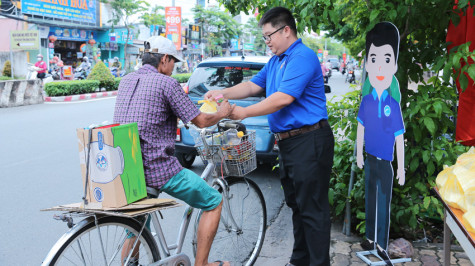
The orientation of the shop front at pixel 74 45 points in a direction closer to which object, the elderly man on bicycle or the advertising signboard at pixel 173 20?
the elderly man on bicycle

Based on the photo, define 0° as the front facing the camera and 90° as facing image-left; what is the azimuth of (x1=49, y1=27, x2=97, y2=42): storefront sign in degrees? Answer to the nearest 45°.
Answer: approximately 0°

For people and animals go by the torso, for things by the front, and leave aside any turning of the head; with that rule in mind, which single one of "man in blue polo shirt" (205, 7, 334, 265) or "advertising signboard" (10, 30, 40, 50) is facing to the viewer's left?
the man in blue polo shirt

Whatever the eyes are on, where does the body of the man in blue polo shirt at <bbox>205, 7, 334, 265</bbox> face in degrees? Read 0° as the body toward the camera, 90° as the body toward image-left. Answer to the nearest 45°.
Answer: approximately 90°

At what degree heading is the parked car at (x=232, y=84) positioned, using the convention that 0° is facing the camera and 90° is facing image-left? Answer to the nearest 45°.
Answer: approximately 180°

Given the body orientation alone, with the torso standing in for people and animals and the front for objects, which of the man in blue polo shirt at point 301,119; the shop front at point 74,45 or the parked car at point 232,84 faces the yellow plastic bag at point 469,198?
the shop front

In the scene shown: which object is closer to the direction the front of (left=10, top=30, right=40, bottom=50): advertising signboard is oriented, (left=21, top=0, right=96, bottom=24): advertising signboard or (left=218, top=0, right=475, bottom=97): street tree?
the street tree

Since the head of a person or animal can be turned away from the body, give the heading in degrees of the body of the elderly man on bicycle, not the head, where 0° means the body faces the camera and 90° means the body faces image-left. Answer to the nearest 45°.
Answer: approximately 225°

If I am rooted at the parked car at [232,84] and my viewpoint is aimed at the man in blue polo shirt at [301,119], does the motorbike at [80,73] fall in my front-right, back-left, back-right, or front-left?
back-right

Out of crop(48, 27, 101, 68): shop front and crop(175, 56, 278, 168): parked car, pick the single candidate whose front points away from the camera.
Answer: the parked car

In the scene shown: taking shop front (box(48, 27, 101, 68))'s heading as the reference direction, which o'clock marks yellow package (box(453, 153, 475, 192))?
The yellow package is roughly at 12 o'clock from the shop front.
